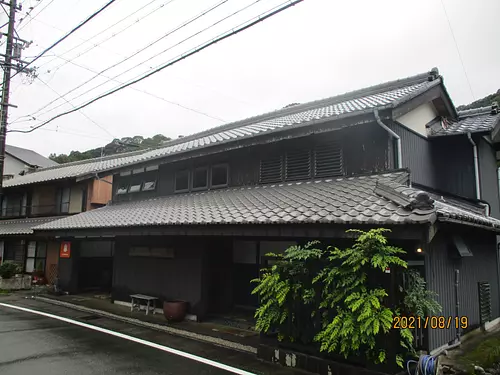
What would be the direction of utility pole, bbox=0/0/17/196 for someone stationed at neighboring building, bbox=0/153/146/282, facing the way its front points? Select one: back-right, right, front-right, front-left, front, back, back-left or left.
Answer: front-left

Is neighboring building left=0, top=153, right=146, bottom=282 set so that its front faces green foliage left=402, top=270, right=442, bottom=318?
no

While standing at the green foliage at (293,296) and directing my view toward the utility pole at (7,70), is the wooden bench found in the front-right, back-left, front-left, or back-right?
front-right

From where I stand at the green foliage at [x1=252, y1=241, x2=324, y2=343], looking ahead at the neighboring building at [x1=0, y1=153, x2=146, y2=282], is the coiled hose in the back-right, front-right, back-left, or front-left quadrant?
back-right

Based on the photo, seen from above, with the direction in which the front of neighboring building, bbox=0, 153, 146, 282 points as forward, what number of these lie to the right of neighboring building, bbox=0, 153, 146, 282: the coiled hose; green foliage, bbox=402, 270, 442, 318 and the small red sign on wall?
0

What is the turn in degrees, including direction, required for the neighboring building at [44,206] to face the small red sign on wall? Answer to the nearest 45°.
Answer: approximately 45° to its left

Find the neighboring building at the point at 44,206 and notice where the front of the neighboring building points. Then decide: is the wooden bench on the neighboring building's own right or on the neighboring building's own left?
on the neighboring building's own left

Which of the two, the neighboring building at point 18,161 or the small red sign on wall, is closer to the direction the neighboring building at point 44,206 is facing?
the small red sign on wall

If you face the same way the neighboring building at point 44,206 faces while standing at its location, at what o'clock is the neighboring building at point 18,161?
the neighboring building at point 18,161 is roughly at 4 o'clock from the neighboring building at point 44,206.

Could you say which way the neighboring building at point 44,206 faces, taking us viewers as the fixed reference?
facing the viewer and to the left of the viewer

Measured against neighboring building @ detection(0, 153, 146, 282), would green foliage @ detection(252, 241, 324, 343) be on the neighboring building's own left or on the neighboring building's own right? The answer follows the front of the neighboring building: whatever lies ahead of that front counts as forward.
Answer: on the neighboring building's own left
